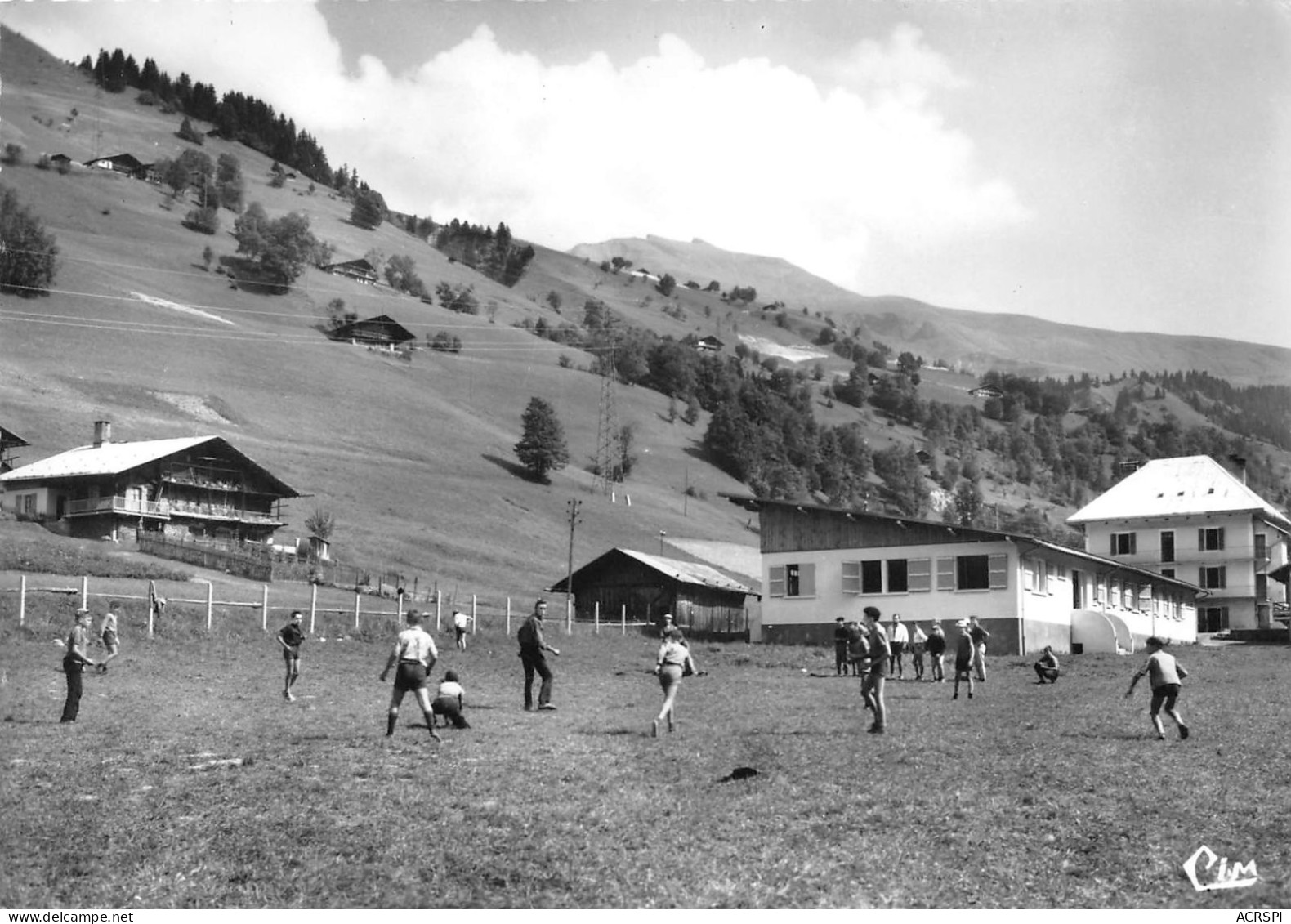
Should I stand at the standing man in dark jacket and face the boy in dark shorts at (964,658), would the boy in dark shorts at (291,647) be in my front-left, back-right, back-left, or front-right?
back-left

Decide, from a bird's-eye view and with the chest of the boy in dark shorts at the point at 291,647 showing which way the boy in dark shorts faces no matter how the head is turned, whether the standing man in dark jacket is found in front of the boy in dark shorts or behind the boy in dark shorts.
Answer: in front

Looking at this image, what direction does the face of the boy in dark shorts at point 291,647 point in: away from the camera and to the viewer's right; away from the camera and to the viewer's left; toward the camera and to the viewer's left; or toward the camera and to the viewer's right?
toward the camera and to the viewer's right

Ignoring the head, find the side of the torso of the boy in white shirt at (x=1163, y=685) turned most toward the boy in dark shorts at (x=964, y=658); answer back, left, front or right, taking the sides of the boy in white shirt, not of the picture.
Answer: front

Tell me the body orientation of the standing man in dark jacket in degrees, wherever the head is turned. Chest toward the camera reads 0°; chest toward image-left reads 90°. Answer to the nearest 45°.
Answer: approximately 270°

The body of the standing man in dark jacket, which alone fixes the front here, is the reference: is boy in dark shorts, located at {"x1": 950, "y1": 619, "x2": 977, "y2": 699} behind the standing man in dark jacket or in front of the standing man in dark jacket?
in front

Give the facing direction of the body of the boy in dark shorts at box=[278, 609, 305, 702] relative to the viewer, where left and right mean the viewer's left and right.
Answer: facing the viewer and to the right of the viewer

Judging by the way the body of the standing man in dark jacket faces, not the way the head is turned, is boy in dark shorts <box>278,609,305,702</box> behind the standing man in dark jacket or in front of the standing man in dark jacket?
behind

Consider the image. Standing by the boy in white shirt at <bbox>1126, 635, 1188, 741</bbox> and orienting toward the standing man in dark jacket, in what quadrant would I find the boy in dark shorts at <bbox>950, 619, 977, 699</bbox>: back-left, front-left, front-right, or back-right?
front-right

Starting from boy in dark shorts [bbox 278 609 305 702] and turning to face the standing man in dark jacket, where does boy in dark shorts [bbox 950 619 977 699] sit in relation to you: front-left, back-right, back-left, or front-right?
front-left

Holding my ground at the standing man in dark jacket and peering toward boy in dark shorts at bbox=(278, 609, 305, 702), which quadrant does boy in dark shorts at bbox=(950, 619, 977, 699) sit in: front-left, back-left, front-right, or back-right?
back-right

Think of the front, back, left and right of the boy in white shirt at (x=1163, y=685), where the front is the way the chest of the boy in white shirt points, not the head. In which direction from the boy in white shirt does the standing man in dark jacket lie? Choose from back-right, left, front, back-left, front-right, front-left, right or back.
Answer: front-left

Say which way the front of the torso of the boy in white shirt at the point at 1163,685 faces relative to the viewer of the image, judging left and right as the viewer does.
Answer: facing away from the viewer and to the left of the viewer

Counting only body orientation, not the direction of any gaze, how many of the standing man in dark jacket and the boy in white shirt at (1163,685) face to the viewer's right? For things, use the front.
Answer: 1
